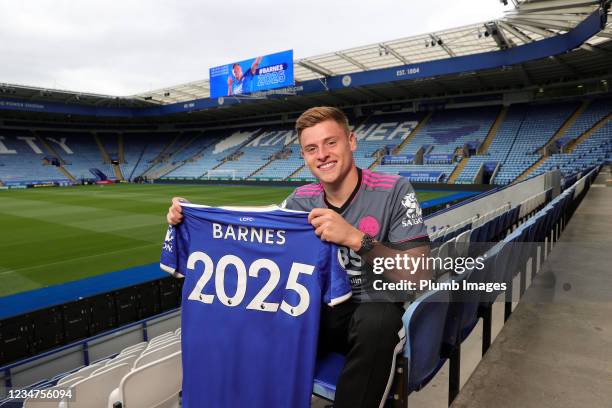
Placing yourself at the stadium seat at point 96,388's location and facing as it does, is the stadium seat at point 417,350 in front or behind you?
behind

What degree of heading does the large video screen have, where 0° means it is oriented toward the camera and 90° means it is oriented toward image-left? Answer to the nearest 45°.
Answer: approximately 45°

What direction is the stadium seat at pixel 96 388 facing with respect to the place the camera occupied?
facing away from the viewer and to the left of the viewer

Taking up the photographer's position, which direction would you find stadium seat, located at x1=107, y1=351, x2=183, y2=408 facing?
facing away from the viewer and to the left of the viewer

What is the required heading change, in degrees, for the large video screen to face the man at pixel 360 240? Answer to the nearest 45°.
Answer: approximately 45° to its left

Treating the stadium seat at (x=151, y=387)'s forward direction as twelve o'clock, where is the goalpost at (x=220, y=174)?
The goalpost is roughly at 2 o'clock from the stadium seat.
